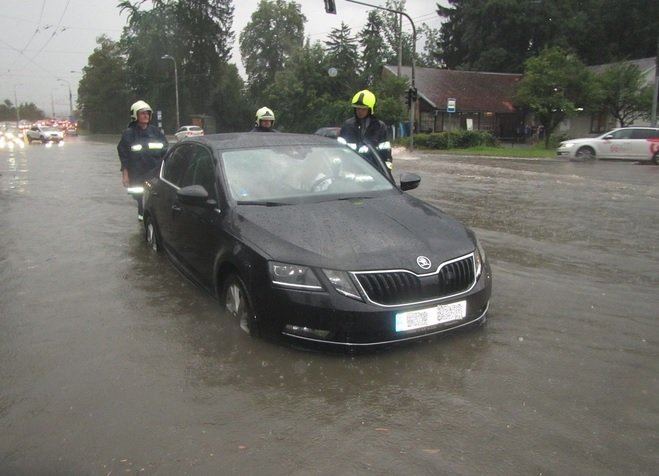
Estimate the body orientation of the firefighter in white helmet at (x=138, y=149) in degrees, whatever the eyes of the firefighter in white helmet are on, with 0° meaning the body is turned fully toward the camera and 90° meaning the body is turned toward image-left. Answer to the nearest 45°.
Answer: approximately 315°

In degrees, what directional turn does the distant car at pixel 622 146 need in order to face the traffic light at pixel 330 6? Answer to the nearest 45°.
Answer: approximately 45° to its left

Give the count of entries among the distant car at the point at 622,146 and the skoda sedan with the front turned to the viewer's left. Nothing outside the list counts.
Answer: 1

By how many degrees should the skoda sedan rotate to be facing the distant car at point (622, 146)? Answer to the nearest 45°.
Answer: approximately 90° to its left

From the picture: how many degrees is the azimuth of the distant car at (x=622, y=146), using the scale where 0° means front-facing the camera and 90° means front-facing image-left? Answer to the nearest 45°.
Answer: approximately 90°

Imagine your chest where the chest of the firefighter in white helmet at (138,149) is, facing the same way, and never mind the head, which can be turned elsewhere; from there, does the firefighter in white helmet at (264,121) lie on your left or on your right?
on your left

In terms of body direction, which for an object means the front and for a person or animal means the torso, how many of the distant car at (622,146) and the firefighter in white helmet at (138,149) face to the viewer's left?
1

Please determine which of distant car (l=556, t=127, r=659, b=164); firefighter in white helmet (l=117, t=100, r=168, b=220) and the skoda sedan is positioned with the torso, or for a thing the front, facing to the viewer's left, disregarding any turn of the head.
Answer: the distant car

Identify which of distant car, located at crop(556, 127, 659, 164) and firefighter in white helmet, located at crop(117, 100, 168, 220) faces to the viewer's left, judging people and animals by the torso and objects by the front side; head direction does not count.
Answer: the distant car
